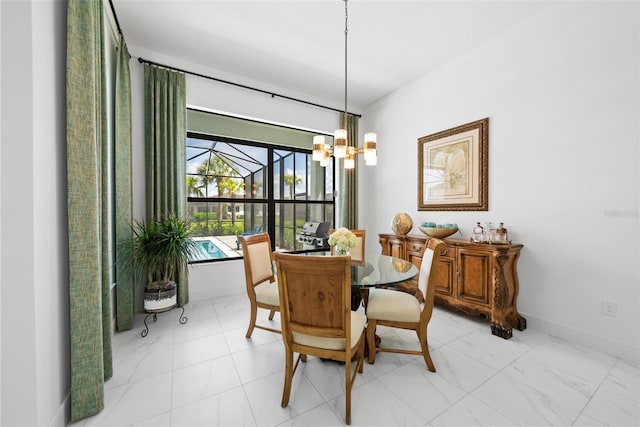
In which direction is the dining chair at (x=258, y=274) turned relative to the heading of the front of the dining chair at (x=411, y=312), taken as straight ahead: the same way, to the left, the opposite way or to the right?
the opposite way

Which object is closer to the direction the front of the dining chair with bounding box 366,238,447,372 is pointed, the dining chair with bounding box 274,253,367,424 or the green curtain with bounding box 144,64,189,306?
the green curtain

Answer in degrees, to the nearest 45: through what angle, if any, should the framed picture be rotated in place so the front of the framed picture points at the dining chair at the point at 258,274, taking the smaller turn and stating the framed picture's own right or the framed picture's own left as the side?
0° — it already faces it

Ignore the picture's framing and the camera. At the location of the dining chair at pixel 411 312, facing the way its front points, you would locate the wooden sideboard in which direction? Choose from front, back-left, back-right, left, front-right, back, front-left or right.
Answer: back-right

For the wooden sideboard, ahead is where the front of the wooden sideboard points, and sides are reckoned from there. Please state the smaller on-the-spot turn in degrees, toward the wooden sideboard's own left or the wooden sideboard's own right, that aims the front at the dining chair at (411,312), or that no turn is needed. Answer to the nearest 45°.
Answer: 0° — it already faces it

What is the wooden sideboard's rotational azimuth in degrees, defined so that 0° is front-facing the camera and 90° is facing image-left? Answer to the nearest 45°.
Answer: approximately 45°

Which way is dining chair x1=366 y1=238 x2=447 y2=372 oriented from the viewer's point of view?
to the viewer's left

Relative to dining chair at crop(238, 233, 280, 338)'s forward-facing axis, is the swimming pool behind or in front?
behind

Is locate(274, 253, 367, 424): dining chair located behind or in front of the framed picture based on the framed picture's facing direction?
in front

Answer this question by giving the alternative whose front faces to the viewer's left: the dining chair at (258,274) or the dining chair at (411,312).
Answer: the dining chair at (411,312)

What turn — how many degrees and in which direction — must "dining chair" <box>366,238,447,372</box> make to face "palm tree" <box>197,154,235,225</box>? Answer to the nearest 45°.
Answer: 0° — it already faces it

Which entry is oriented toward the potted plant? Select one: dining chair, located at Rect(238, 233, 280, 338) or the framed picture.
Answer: the framed picture

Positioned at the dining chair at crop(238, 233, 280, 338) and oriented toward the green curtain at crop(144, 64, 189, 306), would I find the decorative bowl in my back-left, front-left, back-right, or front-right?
back-right

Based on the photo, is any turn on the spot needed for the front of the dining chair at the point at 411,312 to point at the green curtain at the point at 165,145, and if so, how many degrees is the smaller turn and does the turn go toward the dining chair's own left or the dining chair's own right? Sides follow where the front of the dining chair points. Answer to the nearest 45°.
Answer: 0° — it already faces it
